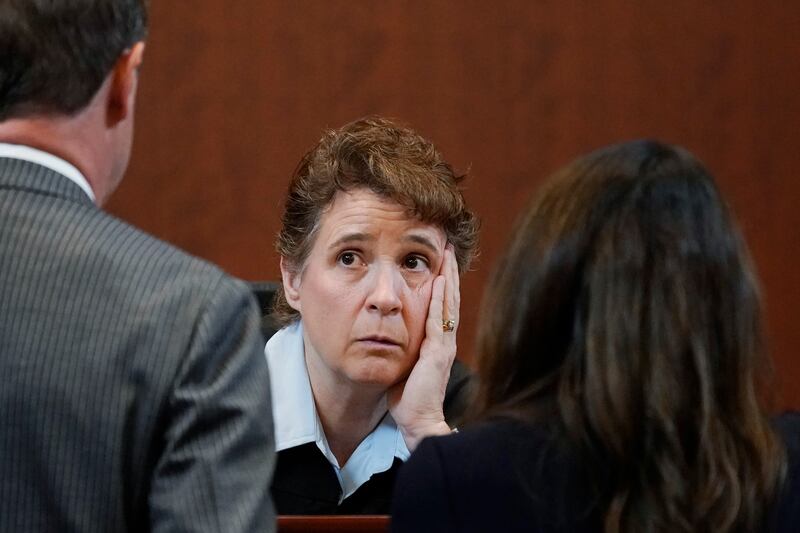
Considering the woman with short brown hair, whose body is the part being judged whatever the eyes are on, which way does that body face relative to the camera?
toward the camera

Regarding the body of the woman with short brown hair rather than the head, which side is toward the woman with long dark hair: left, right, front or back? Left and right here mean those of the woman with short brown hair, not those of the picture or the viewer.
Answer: front

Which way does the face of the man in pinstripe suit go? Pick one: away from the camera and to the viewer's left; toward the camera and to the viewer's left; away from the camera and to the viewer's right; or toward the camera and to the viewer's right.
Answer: away from the camera and to the viewer's right

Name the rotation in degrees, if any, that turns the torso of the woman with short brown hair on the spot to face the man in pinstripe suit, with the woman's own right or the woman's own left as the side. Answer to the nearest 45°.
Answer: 0° — they already face them

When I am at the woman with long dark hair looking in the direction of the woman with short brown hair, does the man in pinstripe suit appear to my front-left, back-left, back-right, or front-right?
front-left

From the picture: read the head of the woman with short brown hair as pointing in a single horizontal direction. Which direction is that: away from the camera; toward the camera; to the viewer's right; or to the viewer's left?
toward the camera

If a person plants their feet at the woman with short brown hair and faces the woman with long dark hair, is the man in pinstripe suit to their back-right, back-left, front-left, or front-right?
front-right
